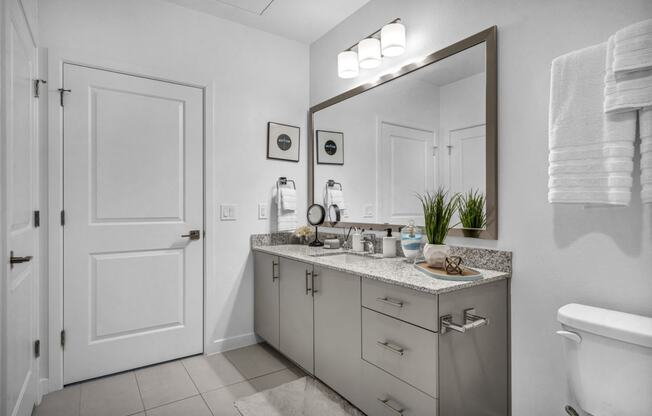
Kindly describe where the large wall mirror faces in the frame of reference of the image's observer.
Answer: facing the viewer and to the left of the viewer

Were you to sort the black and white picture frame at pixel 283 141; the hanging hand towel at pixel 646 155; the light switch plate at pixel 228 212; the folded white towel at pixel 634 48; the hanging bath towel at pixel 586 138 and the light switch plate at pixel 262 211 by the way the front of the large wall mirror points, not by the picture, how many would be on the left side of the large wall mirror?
3

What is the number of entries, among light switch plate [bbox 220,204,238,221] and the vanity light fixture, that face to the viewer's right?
0

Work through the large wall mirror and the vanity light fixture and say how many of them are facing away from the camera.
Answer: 0

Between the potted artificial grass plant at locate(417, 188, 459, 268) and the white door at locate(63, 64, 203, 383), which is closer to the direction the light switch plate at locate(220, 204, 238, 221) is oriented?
the potted artificial grass plant

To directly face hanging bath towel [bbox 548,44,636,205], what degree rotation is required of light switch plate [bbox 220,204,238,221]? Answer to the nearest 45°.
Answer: approximately 45° to its left

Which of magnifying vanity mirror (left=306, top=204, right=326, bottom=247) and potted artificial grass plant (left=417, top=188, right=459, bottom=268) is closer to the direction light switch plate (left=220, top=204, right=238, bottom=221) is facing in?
the potted artificial grass plant

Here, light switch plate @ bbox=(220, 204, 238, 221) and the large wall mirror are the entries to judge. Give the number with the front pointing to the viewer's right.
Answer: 0

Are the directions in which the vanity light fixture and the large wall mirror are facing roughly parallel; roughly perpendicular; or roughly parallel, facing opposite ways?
roughly parallel

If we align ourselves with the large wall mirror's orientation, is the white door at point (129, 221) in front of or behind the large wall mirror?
in front

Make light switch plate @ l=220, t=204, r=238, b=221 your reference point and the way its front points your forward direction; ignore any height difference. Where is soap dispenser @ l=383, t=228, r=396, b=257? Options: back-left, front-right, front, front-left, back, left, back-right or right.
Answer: front-left

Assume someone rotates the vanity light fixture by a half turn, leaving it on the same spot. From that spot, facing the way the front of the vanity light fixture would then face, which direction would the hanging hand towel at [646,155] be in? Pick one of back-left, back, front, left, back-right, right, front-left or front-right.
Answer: right

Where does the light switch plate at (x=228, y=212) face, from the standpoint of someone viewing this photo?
facing the viewer

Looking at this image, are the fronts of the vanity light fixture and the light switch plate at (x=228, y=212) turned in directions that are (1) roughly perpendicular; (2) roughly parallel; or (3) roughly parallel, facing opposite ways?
roughly perpendicular
